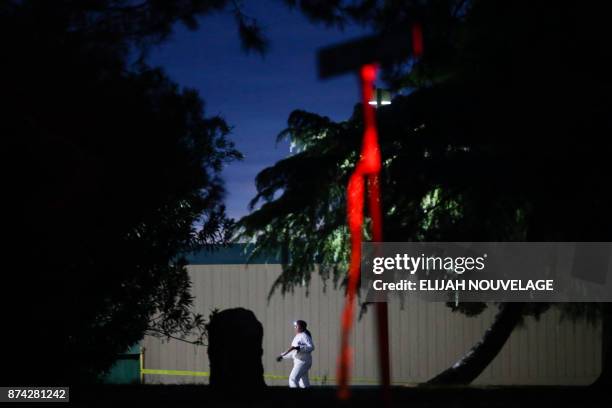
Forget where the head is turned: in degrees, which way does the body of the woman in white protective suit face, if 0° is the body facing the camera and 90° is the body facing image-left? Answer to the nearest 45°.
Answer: approximately 90°

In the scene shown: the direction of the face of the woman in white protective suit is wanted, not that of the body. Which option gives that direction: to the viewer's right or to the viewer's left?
to the viewer's left

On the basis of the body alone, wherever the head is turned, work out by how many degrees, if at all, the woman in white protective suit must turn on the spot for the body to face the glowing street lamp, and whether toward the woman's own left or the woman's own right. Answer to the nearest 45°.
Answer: approximately 90° to the woman's own right
